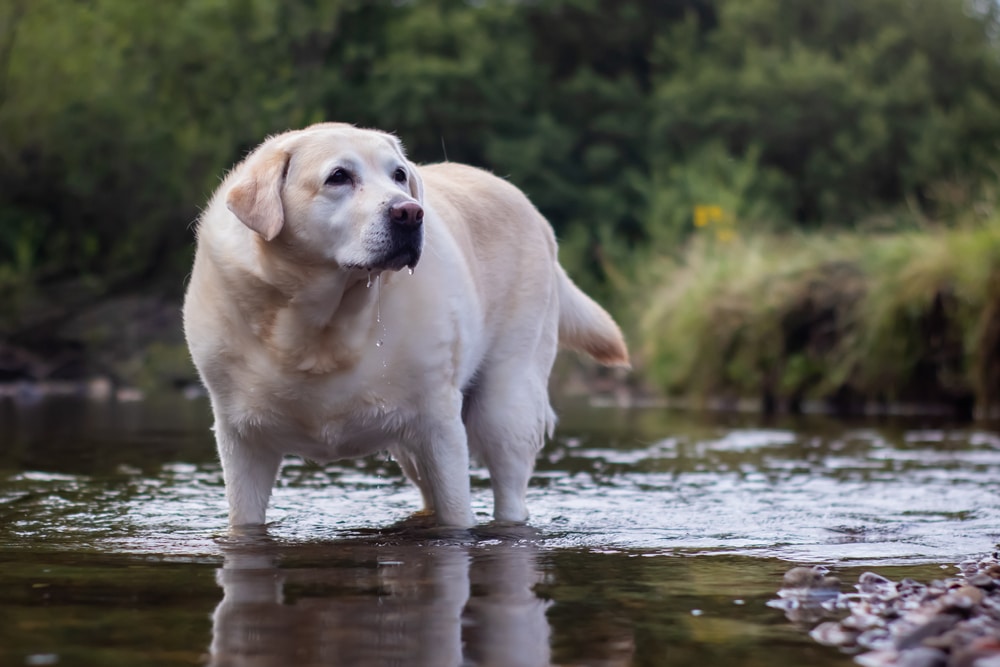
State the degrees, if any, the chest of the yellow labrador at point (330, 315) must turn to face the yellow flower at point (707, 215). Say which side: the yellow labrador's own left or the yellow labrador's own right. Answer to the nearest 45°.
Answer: approximately 135° to the yellow labrador's own right

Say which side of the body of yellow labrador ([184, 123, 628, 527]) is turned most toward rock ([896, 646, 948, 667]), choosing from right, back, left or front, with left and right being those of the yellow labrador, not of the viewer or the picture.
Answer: left

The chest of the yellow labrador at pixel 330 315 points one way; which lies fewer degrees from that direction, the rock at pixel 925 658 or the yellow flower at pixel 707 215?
the rock

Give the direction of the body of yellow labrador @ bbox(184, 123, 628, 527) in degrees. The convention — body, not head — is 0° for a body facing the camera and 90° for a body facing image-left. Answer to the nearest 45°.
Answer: approximately 45°
